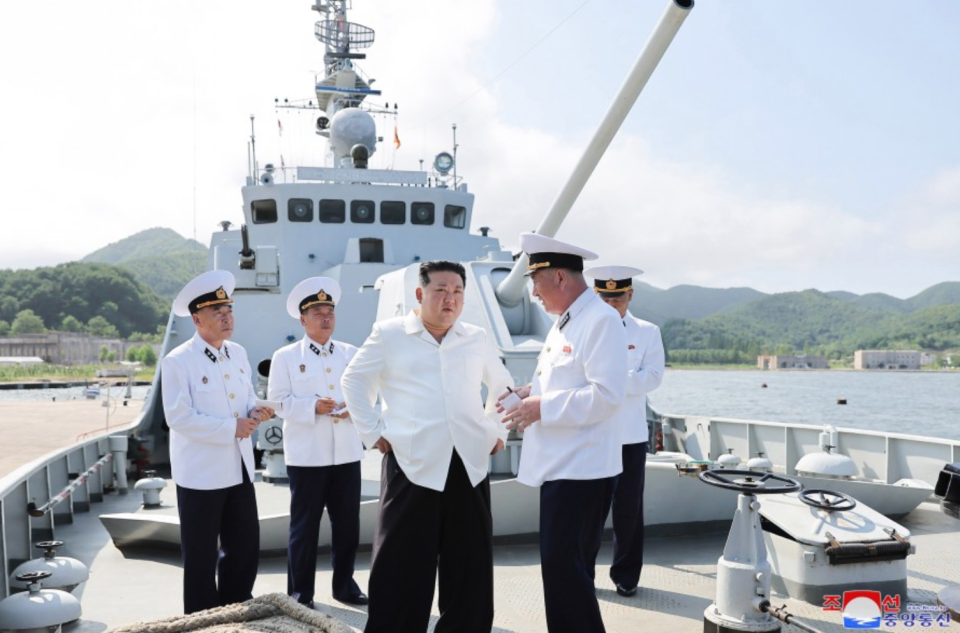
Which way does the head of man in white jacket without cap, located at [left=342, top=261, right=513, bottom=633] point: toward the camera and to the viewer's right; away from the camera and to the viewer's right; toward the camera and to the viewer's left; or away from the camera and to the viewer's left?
toward the camera and to the viewer's right

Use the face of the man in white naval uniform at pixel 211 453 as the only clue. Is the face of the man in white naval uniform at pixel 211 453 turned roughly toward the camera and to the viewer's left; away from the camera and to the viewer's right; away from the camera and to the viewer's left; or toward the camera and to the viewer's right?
toward the camera and to the viewer's right

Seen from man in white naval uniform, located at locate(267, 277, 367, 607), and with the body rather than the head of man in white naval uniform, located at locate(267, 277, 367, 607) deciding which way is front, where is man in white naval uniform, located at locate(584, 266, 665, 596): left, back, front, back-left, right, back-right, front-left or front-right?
front-left

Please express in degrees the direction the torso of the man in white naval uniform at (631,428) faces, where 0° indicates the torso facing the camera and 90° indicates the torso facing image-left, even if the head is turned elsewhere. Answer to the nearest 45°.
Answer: approximately 45°

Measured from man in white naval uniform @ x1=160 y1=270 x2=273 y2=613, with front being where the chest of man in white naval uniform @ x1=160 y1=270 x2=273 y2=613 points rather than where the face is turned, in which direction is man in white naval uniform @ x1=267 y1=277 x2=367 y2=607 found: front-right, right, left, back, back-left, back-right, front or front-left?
left

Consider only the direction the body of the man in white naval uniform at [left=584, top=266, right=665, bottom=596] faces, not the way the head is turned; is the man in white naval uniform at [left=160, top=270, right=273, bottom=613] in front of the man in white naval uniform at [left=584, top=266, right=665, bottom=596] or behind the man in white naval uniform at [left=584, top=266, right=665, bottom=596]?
in front

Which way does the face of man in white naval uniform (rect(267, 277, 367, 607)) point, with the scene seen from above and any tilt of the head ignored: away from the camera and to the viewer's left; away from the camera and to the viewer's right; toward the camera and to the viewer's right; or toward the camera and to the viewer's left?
toward the camera and to the viewer's right

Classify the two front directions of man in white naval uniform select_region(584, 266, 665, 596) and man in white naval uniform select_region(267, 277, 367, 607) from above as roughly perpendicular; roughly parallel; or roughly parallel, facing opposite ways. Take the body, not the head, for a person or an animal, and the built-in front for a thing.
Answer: roughly perpendicular

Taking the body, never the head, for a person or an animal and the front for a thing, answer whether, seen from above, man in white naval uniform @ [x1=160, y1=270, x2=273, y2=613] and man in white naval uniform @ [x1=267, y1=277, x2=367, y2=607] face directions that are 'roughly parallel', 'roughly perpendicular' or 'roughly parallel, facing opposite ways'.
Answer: roughly parallel

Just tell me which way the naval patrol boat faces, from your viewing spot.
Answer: facing the viewer

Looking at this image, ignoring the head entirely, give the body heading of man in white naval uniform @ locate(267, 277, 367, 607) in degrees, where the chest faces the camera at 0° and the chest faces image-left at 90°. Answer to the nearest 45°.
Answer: approximately 315°
